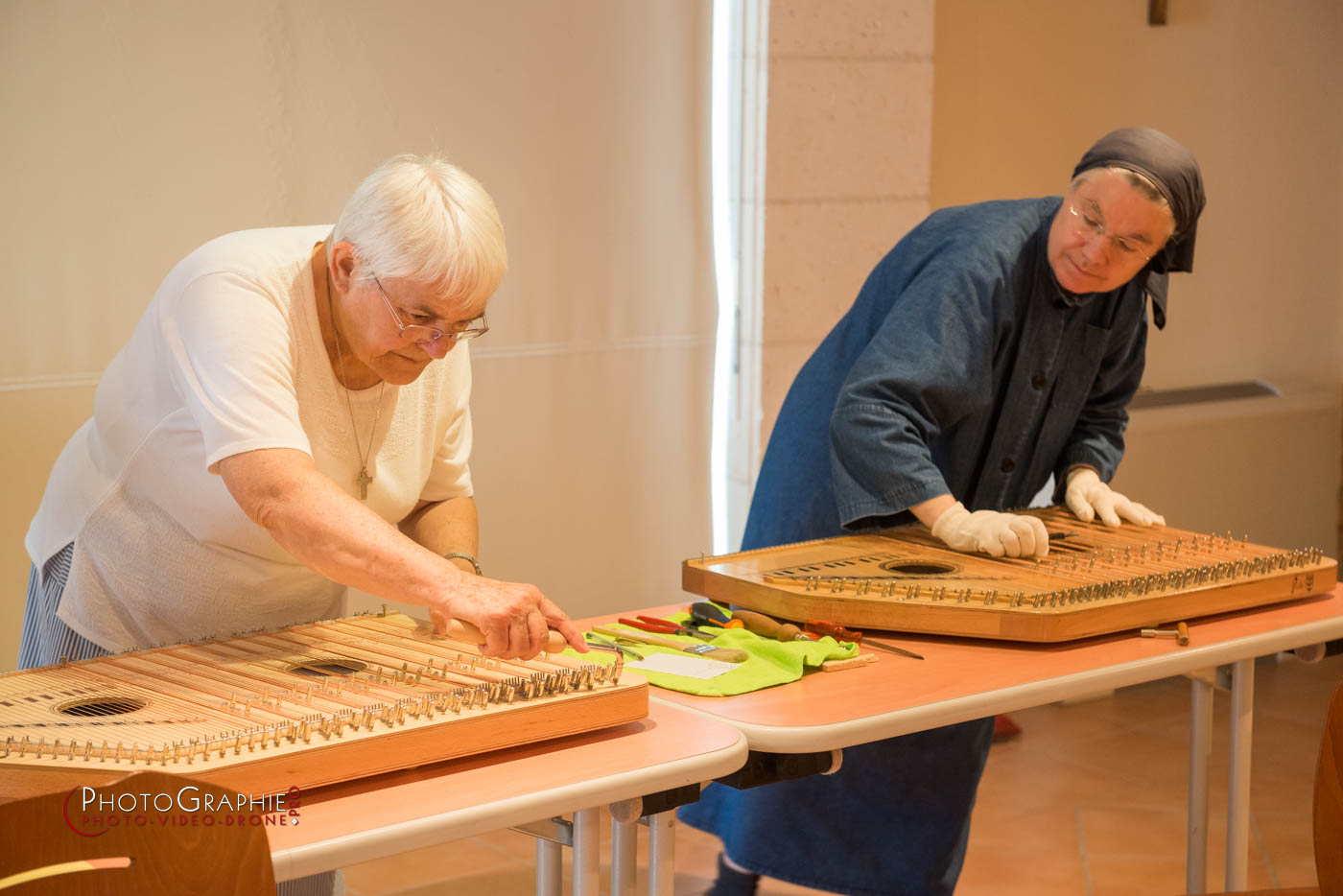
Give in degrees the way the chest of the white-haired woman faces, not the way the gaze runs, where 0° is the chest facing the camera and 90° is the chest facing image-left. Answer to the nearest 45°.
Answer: approximately 315°

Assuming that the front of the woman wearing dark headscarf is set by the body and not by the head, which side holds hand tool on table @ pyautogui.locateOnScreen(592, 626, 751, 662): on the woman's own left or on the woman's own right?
on the woman's own right

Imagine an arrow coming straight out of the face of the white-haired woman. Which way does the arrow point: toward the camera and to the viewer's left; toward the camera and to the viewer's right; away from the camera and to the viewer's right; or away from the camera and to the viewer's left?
toward the camera and to the viewer's right

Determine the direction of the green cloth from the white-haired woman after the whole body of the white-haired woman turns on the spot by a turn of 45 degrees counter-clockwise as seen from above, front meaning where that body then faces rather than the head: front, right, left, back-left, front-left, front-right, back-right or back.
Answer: front

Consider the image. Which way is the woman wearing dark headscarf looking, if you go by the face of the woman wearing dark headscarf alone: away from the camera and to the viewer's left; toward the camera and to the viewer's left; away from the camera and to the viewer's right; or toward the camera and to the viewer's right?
toward the camera and to the viewer's left
